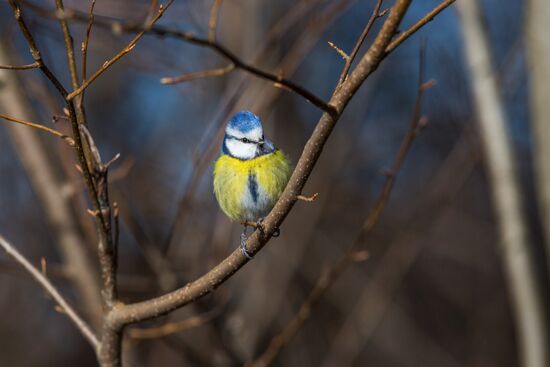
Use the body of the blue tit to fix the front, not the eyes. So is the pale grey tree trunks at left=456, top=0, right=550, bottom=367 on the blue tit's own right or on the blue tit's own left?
on the blue tit's own left

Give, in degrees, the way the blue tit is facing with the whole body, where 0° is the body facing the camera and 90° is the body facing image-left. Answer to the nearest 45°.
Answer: approximately 0°

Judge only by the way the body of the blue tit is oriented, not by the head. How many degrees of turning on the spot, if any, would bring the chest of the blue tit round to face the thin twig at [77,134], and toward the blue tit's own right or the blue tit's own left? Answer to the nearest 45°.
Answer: approximately 45° to the blue tit's own right
